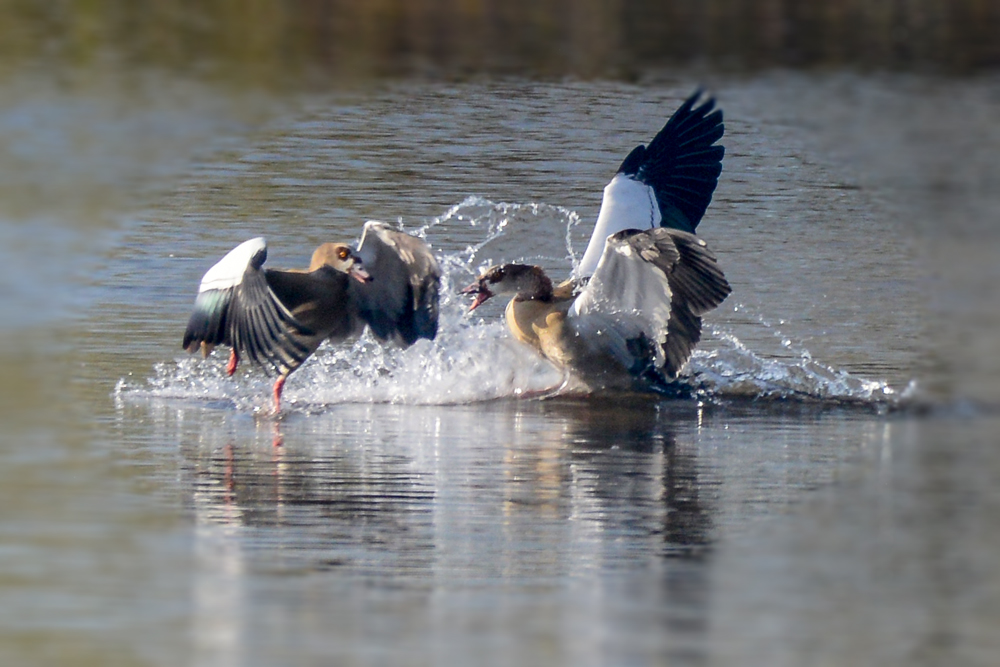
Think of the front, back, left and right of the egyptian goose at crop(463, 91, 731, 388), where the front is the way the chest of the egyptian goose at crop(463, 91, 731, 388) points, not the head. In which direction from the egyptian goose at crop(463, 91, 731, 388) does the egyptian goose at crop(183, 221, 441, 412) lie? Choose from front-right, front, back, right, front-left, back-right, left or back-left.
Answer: front

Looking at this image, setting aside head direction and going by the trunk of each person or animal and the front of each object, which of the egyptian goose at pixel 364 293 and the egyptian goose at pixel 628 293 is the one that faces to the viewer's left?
the egyptian goose at pixel 628 293

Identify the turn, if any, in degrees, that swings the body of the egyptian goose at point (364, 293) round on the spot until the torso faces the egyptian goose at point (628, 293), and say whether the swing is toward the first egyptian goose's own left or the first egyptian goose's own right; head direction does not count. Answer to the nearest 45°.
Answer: approximately 45° to the first egyptian goose's own left

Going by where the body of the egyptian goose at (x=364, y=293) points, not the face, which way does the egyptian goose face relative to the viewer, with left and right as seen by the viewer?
facing the viewer and to the right of the viewer

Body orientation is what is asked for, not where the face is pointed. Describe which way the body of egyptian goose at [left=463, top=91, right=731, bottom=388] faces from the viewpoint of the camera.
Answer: to the viewer's left

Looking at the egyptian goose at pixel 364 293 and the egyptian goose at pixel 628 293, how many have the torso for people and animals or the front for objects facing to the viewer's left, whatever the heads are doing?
1
